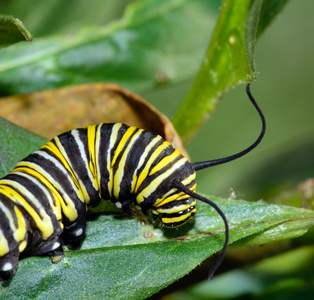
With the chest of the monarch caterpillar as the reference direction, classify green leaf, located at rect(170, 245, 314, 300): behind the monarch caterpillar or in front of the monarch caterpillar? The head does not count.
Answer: in front

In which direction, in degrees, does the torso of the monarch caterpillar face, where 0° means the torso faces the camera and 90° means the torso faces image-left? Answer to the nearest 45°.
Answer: approximately 270°

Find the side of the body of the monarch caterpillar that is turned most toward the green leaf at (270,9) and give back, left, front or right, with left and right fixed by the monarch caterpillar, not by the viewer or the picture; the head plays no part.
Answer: front

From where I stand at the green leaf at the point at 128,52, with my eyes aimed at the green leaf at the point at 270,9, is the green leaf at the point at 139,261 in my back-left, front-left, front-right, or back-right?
front-right

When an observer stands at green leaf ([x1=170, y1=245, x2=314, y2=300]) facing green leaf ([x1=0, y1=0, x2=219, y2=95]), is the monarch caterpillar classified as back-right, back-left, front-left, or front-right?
front-left

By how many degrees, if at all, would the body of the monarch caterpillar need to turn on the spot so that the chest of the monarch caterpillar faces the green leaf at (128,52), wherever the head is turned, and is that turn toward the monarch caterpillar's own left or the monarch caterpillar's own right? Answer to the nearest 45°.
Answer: approximately 90° to the monarch caterpillar's own left

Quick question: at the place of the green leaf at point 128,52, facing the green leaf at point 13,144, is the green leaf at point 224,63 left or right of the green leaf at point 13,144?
left

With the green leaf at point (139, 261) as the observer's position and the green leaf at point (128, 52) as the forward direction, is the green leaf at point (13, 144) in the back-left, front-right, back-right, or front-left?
front-left
